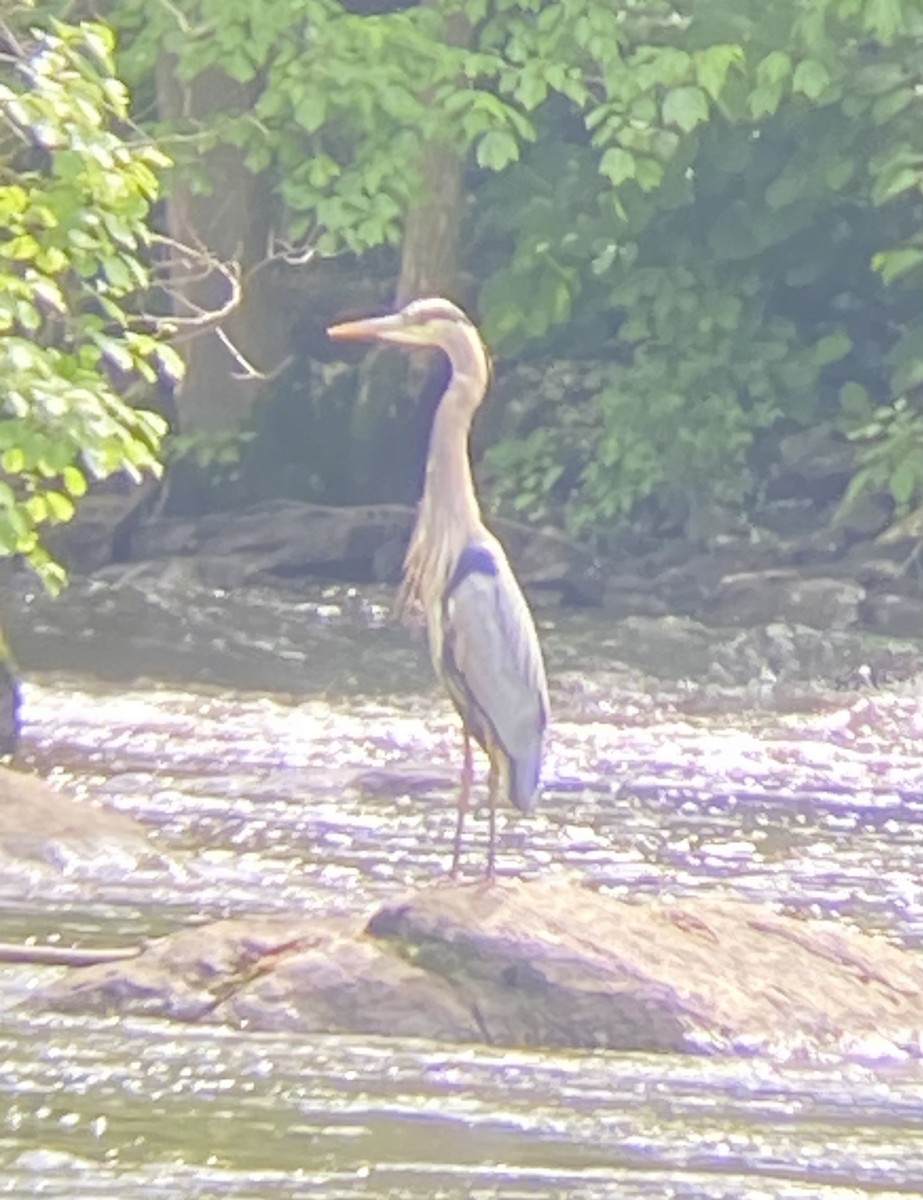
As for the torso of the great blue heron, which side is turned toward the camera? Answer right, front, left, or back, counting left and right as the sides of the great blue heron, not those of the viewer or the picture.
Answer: left

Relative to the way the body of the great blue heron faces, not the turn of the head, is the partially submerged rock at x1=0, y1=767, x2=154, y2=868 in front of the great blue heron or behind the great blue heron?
in front

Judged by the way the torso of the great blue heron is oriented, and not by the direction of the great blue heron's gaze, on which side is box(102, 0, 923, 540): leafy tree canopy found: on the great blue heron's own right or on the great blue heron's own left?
on the great blue heron's own right

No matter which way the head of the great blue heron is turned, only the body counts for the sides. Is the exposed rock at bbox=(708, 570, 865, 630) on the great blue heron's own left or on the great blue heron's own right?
on the great blue heron's own right

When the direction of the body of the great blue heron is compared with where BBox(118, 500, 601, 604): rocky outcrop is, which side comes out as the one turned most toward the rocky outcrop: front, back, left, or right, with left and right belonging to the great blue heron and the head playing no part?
right

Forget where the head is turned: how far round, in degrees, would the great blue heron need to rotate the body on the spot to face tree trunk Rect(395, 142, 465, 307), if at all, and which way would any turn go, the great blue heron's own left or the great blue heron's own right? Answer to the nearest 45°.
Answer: approximately 90° to the great blue heron's own right

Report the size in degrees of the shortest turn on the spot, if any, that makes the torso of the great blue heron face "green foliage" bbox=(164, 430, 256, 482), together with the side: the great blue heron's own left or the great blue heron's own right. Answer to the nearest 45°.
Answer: approximately 90° to the great blue heron's own right
